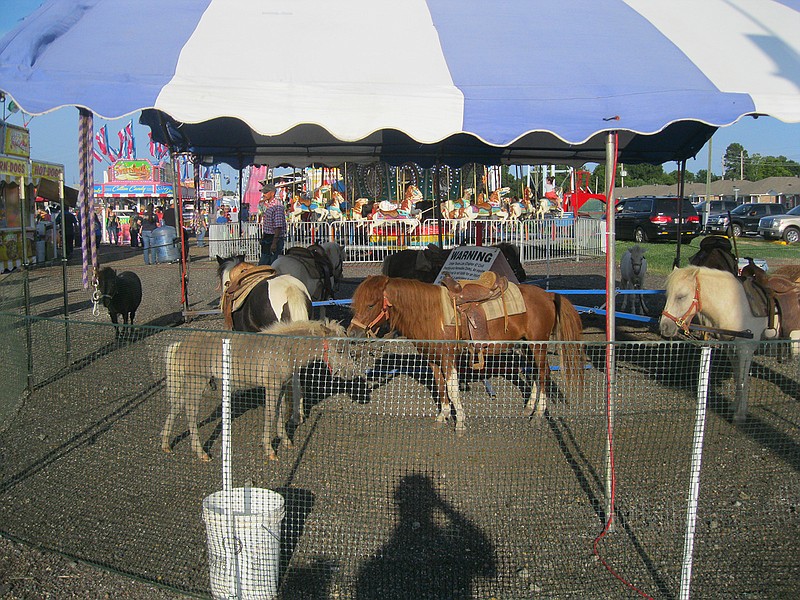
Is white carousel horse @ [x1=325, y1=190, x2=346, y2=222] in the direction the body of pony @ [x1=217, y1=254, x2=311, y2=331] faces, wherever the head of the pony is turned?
no

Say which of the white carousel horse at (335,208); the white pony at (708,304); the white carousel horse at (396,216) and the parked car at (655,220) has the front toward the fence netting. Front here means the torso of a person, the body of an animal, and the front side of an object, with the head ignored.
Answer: the white pony

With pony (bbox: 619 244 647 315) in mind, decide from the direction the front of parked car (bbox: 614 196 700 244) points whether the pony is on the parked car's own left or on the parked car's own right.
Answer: on the parked car's own left

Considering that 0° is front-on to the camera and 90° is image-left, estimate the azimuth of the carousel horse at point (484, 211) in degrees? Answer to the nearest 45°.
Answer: approximately 270°

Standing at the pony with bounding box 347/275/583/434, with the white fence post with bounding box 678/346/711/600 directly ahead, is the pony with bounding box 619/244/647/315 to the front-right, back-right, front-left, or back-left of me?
back-left

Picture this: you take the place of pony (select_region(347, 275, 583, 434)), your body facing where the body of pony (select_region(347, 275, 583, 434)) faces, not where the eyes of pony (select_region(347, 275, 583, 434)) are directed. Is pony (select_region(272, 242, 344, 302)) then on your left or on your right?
on your right

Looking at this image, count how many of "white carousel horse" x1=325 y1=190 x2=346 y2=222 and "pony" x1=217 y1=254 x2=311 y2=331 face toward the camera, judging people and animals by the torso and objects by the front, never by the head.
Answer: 0

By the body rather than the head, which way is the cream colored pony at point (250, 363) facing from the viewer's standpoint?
to the viewer's right

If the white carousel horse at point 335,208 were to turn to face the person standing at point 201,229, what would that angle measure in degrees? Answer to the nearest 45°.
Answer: approximately 135° to its left

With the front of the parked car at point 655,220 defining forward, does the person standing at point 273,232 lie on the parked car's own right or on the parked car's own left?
on the parked car's own left

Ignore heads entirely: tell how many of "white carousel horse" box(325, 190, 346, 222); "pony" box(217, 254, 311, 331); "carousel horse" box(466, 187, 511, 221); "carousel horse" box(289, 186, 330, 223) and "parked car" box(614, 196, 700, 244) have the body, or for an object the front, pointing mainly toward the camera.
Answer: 0

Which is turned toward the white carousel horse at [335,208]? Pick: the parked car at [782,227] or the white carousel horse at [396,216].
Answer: the parked car

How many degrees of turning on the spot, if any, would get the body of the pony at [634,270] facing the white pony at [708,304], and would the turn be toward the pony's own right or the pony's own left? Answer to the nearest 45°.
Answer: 0° — it already faces it

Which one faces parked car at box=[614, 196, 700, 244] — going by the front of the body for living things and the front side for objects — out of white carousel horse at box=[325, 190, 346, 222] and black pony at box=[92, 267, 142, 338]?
the white carousel horse

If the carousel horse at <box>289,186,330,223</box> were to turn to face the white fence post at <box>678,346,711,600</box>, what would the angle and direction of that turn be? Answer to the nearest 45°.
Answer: approximately 90° to its right

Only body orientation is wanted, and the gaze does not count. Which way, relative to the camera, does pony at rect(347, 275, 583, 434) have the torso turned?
to the viewer's left

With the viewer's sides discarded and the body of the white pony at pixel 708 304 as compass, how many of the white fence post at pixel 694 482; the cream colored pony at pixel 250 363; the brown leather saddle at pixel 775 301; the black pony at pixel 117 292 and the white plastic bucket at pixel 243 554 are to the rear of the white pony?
1

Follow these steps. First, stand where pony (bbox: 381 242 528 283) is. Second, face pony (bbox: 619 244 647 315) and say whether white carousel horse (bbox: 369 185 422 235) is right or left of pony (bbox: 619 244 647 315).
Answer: left

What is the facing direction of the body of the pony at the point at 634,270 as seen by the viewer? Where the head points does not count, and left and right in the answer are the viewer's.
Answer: facing the viewer

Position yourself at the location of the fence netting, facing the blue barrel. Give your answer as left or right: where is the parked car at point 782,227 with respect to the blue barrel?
right
